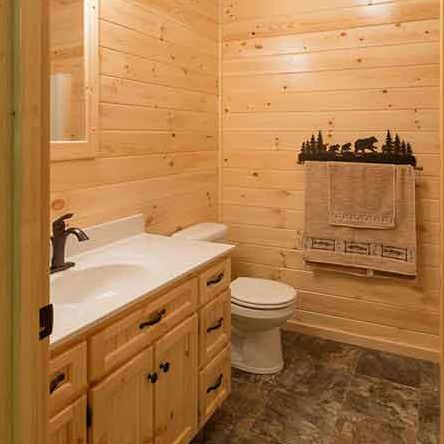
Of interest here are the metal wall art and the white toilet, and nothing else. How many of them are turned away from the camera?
0

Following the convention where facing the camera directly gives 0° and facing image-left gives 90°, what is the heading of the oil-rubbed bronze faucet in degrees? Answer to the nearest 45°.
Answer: approximately 315°

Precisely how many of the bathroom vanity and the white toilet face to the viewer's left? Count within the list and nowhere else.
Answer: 0

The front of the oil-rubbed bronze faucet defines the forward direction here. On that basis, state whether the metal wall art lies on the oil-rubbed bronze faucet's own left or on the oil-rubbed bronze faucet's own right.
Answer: on the oil-rubbed bronze faucet's own left

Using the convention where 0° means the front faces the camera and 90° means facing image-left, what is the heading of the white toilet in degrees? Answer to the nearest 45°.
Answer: approximately 315°

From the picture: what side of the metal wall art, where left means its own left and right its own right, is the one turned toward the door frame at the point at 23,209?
front

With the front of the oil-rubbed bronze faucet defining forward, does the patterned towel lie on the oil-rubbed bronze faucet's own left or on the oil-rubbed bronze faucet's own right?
on the oil-rubbed bronze faucet's own left

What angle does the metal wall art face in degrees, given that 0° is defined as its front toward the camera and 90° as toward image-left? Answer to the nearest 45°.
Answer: approximately 0°
